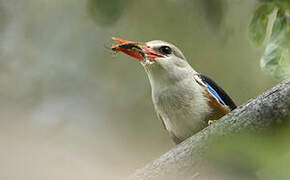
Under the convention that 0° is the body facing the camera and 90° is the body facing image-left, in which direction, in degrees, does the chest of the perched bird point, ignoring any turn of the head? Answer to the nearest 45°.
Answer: approximately 45°

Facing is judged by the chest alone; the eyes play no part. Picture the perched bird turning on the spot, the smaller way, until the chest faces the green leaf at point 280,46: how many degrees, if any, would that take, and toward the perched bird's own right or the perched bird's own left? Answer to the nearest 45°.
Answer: approximately 90° to the perched bird's own left

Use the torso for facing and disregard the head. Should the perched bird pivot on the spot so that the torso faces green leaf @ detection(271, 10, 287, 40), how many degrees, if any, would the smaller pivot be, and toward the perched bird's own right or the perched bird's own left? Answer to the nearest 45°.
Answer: approximately 90° to the perched bird's own left
